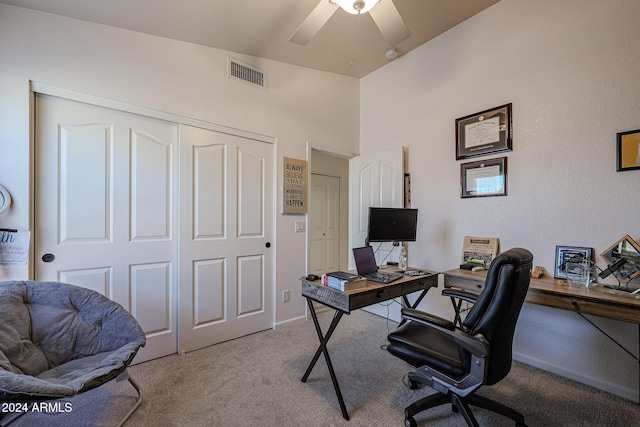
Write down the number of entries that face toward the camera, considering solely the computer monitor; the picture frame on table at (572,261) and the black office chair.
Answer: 2

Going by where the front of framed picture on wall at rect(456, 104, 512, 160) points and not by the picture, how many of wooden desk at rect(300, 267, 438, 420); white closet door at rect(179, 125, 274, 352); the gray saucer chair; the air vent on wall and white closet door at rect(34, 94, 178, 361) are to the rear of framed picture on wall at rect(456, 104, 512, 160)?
0

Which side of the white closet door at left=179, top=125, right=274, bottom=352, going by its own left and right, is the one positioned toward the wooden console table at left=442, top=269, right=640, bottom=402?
front

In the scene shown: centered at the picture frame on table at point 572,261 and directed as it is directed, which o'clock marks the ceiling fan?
The ceiling fan is roughly at 1 o'clock from the picture frame on table.

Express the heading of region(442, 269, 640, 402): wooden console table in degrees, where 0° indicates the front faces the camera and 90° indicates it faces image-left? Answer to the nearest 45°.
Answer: approximately 45°

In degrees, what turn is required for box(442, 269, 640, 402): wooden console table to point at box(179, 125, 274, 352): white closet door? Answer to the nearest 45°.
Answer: approximately 45° to its right

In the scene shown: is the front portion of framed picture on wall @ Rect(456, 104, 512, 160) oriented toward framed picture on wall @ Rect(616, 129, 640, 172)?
no

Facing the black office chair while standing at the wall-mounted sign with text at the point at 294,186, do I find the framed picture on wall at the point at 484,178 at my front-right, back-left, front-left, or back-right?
front-left

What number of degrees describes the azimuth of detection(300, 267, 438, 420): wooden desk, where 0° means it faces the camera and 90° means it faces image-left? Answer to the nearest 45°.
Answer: approximately 315°

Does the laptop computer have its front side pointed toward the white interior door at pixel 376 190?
no

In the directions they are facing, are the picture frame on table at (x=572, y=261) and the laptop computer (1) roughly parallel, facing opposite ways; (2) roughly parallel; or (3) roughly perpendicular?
roughly perpendicular

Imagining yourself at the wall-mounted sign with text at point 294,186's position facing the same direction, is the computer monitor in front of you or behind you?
in front

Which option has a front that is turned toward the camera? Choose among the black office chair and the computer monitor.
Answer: the computer monitor

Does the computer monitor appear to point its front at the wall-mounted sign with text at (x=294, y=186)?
no

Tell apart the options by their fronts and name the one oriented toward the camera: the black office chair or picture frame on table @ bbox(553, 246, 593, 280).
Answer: the picture frame on table

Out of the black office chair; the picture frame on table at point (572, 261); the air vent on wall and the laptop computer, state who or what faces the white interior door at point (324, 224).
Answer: the black office chair

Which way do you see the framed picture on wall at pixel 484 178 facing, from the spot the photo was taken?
facing the viewer and to the left of the viewer

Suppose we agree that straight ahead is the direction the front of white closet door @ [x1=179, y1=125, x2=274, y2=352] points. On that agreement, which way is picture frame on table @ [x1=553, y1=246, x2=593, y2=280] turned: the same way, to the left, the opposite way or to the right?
to the right

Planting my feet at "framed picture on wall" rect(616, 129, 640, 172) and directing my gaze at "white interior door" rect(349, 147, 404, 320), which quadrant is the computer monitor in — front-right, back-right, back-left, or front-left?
front-left

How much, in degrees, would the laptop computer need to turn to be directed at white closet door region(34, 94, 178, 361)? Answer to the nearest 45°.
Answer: approximately 135° to its right

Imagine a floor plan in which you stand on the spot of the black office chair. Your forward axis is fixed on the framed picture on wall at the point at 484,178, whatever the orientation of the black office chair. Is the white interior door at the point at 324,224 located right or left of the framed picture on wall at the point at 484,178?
left

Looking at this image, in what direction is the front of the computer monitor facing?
toward the camera
